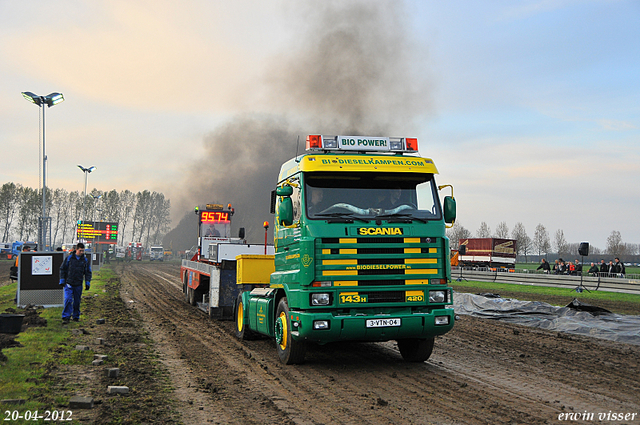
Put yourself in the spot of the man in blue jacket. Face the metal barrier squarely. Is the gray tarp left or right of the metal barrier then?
right

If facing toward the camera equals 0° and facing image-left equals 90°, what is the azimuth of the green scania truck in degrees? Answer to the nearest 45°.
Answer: approximately 315°

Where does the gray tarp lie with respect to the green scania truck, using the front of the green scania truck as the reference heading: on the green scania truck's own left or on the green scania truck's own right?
on the green scania truck's own left

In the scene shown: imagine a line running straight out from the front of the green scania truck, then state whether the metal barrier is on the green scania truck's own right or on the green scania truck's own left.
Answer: on the green scania truck's own left

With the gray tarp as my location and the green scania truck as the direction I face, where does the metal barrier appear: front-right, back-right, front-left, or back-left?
back-right
